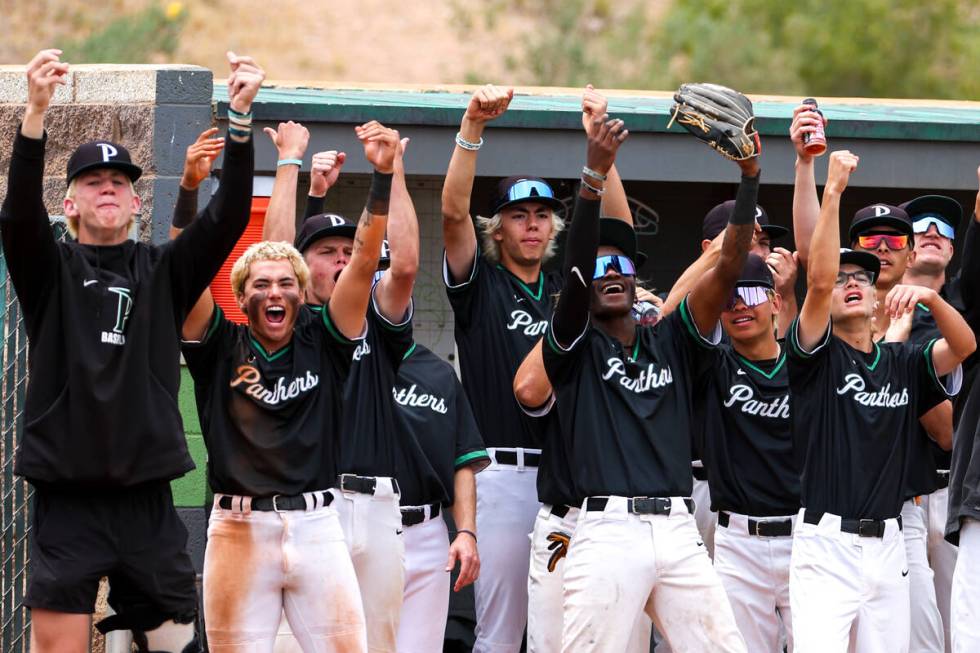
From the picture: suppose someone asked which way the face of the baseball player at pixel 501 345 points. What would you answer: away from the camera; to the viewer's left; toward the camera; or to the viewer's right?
toward the camera

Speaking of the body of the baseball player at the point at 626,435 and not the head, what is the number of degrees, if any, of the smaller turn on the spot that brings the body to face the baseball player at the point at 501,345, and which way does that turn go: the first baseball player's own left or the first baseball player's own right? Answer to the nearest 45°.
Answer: approximately 135° to the first baseball player's own right

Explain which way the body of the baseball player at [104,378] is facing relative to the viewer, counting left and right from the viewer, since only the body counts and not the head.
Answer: facing the viewer

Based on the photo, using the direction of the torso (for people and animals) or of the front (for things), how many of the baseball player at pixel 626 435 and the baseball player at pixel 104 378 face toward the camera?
2

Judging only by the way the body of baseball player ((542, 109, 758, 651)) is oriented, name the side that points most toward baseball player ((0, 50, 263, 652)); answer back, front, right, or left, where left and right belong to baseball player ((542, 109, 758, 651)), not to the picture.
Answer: right

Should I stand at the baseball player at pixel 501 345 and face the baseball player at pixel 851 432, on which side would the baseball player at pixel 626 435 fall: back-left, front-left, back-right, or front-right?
front-right

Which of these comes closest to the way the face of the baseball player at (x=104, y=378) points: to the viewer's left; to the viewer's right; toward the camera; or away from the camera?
toward the camera

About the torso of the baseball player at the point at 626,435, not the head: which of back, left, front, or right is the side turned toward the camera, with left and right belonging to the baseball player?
front

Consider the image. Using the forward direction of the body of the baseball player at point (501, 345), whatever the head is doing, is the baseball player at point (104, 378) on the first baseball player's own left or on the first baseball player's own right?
on the first baseball player's own right

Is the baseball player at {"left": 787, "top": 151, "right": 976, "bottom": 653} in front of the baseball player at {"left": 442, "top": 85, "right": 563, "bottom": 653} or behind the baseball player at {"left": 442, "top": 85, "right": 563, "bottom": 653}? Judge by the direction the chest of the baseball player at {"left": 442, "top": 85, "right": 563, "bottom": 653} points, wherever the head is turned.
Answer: in front

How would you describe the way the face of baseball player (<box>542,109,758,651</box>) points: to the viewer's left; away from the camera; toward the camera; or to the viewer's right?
toward the camera

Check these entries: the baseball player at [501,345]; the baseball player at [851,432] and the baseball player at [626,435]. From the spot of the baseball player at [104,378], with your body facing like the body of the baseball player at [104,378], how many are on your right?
0
